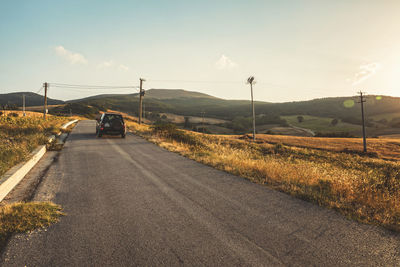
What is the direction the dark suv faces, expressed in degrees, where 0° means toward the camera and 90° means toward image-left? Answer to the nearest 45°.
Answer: approximately 180°
